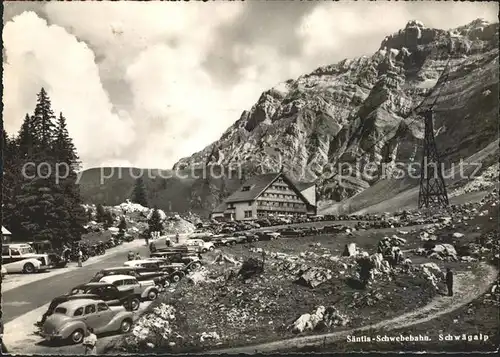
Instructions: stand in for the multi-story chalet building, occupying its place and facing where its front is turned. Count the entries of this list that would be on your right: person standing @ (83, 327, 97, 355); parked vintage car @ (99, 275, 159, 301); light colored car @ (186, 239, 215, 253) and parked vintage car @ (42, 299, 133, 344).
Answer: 4

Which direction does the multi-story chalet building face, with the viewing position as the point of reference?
facing the viewer and to the right of the viewer

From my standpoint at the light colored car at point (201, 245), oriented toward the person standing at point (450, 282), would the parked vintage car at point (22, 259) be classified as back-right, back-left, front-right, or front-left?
back-right

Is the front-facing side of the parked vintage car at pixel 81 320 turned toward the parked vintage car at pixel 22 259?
no

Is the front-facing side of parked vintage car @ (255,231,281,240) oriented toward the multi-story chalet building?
no

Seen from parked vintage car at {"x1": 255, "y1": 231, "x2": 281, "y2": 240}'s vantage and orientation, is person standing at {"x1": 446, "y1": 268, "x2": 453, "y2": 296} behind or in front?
in front

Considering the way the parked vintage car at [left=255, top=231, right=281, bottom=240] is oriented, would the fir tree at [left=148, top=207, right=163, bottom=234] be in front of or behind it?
behind

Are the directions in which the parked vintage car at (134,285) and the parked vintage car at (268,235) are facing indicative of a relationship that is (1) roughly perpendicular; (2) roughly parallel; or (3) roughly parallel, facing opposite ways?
roughly parallel
